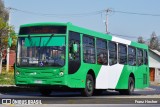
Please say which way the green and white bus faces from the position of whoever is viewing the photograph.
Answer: facing the viewer and to the left of the viewer
